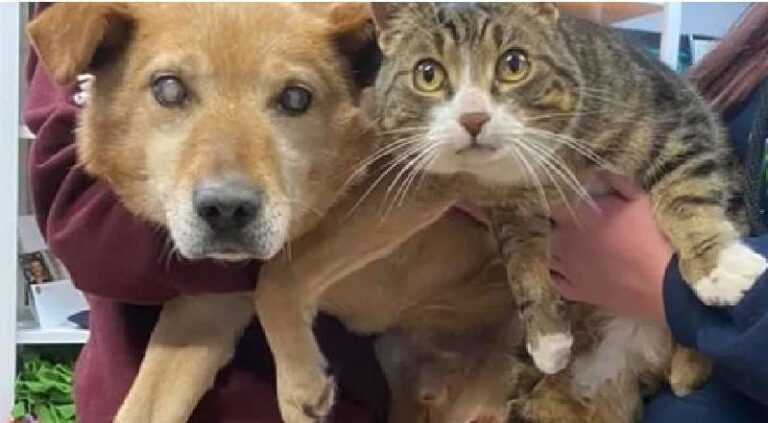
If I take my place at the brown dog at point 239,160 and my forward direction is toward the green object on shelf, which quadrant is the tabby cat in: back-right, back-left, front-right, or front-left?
back-right

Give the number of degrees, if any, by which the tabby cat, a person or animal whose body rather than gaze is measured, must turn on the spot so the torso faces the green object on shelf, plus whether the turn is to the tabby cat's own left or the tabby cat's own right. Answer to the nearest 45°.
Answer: approximately 90° to the tabby cat's own right

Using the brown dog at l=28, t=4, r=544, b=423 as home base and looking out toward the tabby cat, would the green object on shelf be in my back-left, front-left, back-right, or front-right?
back-left

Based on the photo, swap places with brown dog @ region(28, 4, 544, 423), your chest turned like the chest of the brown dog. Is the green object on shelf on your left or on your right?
on your right

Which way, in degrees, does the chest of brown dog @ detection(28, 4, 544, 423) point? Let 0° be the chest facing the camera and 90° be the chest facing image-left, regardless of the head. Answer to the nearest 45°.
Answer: approximately 45°
